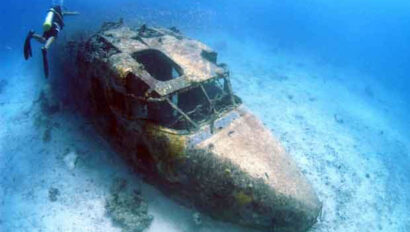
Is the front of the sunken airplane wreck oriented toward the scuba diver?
no

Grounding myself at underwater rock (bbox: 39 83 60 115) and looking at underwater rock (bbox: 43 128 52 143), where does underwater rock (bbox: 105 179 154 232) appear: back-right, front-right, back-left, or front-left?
front-left

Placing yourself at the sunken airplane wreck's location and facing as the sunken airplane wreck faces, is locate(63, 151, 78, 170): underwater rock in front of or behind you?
behind

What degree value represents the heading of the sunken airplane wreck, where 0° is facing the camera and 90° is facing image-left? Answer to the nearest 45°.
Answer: approximately 315°

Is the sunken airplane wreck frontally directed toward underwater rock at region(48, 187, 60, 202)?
no

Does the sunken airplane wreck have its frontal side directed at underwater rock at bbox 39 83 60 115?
no
